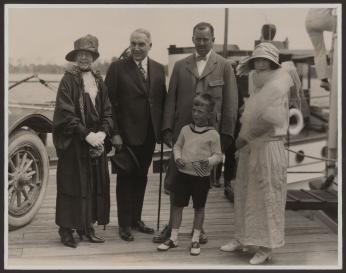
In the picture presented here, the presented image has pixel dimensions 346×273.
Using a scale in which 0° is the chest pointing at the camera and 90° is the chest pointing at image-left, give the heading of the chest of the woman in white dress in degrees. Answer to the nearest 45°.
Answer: approximately 45°

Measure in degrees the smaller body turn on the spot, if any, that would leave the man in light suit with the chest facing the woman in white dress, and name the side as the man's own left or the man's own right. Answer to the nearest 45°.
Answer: approximately 45° to the man's own left

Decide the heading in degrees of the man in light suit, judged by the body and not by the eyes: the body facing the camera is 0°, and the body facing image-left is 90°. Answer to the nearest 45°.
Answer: approximately 0°
